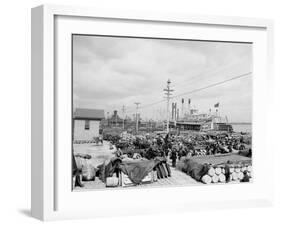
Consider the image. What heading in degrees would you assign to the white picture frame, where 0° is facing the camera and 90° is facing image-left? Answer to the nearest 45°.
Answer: approximately 315°
